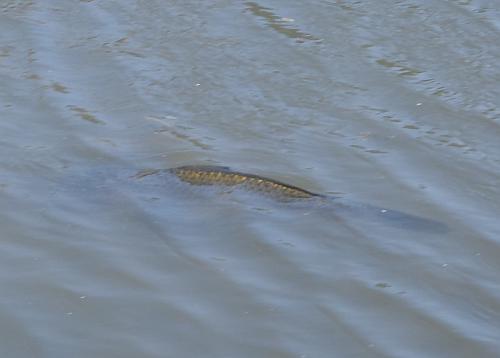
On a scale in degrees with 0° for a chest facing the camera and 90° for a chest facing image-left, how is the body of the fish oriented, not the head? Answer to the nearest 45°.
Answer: approximately 90°
